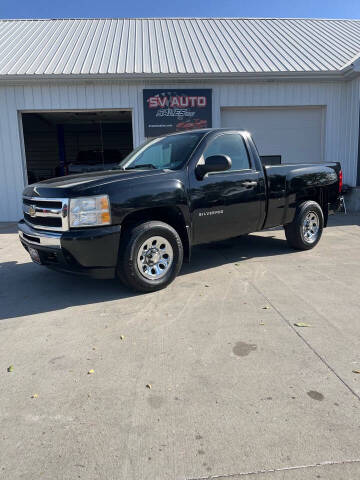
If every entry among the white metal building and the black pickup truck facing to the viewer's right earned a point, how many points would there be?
0

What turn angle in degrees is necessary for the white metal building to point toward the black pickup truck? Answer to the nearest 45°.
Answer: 0° — it already faces it

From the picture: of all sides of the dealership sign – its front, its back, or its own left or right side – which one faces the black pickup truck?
front

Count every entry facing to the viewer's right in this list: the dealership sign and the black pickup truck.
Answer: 0

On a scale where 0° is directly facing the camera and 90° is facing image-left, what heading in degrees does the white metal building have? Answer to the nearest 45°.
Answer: approximately 0°

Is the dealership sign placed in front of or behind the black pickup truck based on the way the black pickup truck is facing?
behind
